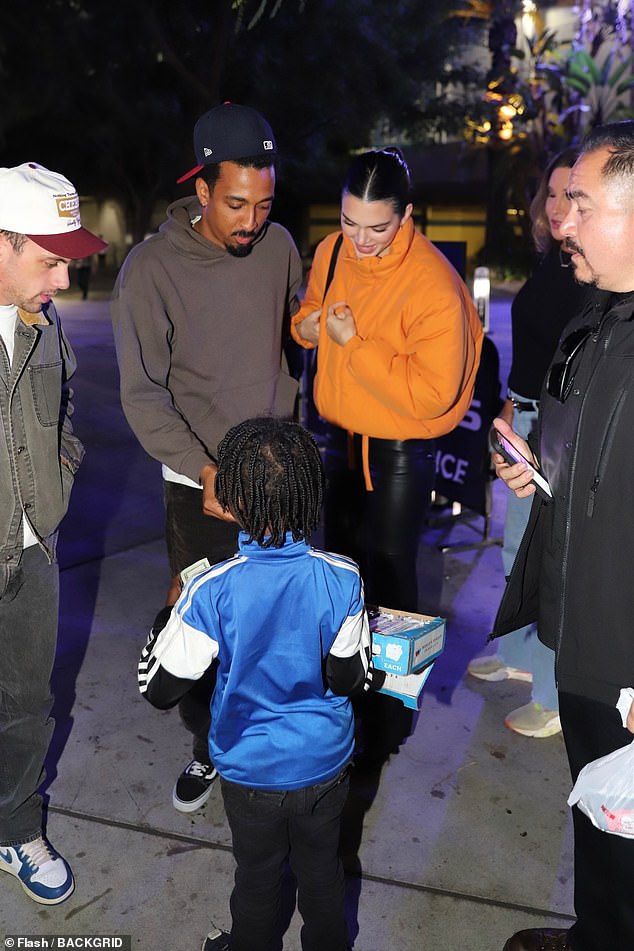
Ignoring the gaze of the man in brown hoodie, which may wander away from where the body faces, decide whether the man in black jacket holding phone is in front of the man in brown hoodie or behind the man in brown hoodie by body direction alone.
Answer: in front

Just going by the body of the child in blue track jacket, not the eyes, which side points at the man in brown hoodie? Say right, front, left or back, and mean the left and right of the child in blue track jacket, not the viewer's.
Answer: front

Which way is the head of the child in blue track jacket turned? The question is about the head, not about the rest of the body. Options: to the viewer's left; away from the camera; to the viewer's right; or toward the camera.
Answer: away from the camera

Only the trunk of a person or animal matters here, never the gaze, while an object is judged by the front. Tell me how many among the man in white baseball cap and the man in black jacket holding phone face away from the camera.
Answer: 0

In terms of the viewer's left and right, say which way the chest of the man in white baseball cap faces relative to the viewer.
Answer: facing the viewer and to the right of the viewer

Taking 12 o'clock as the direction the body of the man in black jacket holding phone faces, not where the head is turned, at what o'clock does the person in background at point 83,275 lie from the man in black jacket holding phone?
The person in background is roughly at 2 o'clock from the man in black jacket holding phone.

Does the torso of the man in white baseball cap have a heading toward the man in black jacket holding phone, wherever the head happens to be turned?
yes

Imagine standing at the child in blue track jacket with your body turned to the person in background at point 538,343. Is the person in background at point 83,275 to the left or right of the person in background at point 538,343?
left

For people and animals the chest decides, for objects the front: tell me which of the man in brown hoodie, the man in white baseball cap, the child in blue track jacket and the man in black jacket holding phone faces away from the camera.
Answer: the child in blue track jacket

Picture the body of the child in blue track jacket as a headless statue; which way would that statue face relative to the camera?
away from the camera

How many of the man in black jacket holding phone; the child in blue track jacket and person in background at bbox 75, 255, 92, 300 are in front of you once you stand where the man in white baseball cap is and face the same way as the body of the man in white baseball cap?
2

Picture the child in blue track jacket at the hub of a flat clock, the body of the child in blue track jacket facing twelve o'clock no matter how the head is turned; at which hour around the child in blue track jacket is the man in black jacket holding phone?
The man in black jacket holding phone is roughly at 3 o'clock from the child in blue track jacket.

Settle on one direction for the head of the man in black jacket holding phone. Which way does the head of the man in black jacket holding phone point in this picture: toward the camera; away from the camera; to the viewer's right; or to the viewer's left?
to the viewer's left

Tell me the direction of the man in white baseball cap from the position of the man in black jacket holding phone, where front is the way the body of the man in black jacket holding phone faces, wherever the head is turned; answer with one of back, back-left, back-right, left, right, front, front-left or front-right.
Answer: front

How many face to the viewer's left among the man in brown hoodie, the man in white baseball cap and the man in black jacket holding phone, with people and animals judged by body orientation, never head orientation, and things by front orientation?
1

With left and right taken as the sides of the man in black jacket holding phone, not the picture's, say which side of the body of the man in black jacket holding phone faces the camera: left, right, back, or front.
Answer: left

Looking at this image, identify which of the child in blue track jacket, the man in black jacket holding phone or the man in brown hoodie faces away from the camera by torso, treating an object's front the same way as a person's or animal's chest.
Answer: the child in blue track jacket
